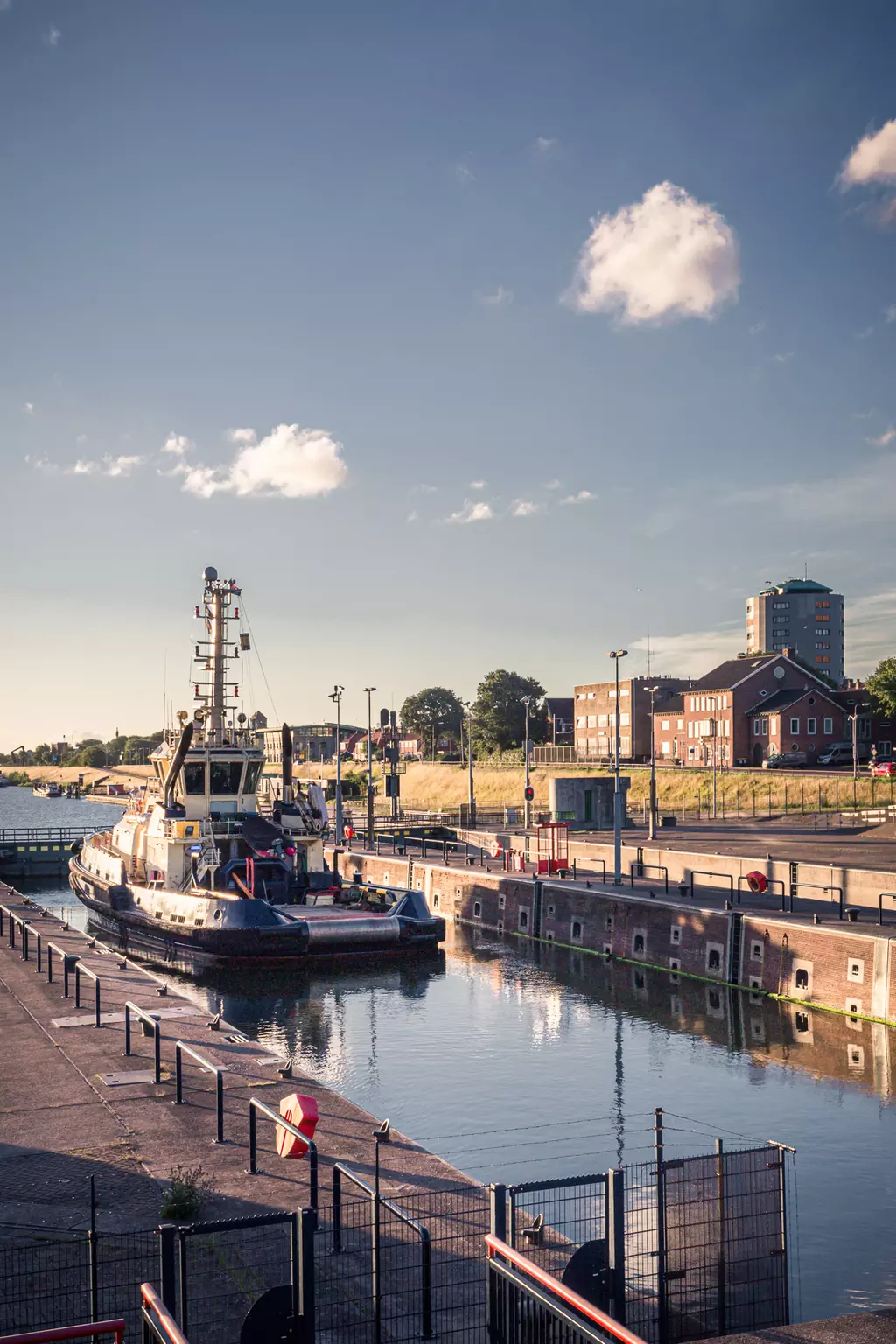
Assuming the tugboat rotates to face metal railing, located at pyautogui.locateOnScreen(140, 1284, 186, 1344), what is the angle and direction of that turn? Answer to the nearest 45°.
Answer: approximately 135° to its left

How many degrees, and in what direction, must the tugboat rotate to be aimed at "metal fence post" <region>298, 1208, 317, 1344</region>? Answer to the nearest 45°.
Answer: approximately 135° to its left

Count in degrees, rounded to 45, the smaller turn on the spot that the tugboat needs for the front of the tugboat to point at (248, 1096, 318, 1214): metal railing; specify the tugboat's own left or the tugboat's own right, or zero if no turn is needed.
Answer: approximately 135° to the tugboat's own left

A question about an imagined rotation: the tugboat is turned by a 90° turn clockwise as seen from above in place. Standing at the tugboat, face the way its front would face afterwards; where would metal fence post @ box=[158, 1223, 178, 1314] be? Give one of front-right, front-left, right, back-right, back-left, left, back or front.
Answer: back-right

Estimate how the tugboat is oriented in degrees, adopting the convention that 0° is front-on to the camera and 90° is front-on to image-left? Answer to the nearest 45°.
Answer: approximately 135°

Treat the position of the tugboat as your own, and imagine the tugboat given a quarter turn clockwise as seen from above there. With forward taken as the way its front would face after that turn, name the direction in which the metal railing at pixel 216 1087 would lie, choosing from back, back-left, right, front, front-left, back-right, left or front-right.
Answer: back-right

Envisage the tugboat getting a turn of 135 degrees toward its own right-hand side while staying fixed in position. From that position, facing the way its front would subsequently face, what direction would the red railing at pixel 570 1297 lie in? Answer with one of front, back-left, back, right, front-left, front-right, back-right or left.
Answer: right

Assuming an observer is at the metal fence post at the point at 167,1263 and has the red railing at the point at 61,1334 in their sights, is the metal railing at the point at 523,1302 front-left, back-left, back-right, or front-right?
back-left

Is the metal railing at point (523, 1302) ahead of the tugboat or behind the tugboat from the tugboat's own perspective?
behind

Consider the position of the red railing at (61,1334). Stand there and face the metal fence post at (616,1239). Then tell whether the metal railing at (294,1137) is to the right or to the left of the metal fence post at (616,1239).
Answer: left

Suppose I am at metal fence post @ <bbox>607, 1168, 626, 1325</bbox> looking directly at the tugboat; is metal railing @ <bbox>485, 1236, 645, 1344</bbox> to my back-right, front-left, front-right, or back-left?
back-left
